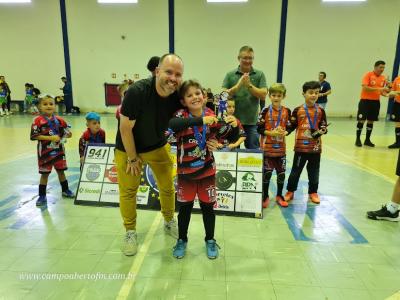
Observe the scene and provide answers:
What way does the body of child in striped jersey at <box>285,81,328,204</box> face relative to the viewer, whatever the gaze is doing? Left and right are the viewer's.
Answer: facing the viewer

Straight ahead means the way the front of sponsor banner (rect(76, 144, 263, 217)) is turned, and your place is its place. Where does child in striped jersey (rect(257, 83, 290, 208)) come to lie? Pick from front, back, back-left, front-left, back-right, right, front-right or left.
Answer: left

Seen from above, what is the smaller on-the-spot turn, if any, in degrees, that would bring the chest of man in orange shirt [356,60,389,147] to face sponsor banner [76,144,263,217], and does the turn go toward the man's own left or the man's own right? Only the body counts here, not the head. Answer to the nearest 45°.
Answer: approximately 45° to the man's own right

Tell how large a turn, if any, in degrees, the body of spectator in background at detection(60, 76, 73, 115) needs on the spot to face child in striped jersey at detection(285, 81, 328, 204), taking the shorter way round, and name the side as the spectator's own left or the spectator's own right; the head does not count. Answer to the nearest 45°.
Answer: approximately 90° to the spectator's own left

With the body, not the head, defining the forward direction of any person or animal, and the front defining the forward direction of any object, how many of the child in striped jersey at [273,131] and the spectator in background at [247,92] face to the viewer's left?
0

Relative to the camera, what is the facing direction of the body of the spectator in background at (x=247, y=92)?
toward the camera

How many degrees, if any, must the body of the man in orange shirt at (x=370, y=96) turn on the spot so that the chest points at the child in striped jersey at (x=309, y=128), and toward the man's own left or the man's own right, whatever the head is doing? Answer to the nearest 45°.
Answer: approximately 45° to the man's own right

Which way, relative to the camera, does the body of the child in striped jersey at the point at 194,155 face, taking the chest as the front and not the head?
toward the camera

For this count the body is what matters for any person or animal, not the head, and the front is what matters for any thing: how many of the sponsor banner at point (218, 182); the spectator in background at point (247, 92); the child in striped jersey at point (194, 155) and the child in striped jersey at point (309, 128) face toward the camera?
4

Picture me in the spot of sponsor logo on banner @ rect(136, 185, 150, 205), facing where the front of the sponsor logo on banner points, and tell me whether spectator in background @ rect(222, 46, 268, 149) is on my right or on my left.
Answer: on my left

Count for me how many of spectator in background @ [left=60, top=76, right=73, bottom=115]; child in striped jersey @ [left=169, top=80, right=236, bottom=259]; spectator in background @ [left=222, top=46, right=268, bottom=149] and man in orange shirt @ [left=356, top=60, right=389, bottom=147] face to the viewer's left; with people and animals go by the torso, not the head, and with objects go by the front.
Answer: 1
